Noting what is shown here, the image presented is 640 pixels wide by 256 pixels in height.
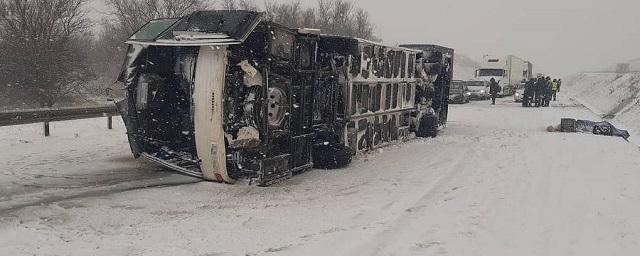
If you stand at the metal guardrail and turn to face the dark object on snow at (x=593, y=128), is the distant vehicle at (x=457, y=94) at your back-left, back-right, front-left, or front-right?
front-left

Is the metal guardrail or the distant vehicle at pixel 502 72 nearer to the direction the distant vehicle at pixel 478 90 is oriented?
the metal guardrail

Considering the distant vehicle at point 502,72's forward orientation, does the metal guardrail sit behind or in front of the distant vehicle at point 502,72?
in front

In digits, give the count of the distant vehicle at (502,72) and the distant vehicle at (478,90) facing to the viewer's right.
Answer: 0

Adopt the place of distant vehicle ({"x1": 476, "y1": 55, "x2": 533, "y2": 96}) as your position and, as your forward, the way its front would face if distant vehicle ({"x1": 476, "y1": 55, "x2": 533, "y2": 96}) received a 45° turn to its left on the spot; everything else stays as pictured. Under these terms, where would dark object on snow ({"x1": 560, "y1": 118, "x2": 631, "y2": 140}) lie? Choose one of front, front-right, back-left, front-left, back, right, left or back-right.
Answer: front

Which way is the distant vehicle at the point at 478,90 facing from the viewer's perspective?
toward the camera

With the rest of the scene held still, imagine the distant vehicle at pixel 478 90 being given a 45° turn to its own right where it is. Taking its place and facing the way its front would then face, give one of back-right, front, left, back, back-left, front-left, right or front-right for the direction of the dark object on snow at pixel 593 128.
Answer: front-left

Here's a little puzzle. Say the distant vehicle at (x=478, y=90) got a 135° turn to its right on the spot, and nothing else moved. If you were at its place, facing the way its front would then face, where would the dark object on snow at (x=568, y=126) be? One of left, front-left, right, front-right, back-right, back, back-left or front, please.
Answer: back-left

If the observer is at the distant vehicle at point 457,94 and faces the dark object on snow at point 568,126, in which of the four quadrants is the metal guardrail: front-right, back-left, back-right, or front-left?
front-right

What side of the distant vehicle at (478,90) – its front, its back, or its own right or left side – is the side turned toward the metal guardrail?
front

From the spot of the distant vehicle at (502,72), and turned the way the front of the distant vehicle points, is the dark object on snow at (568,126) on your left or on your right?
on your left

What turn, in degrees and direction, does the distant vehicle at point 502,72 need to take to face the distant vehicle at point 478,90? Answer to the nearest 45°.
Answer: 0° — it already faces it

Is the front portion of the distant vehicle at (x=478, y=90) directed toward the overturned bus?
yes

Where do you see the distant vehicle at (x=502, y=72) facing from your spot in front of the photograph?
facing the viewer and to the left of the viewer
